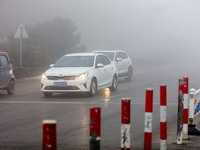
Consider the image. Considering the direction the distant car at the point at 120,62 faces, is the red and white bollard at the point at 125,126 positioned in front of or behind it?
in front

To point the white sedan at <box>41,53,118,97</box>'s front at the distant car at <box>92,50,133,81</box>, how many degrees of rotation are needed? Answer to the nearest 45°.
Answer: approximately 135° to its right

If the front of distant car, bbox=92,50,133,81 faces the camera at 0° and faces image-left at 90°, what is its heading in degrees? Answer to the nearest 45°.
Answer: approximately 45°

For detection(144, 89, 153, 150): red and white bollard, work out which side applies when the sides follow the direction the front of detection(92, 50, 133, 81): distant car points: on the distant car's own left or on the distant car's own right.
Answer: on the distant car's own left

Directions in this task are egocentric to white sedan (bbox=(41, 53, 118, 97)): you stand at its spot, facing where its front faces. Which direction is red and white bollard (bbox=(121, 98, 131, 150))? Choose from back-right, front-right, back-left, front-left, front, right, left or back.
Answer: front-left

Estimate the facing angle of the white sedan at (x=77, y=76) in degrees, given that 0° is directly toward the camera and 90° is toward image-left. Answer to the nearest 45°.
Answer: approximately 45°

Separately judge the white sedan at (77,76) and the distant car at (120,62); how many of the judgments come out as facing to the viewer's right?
0

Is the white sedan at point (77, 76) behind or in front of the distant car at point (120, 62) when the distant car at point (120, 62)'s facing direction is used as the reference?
in front

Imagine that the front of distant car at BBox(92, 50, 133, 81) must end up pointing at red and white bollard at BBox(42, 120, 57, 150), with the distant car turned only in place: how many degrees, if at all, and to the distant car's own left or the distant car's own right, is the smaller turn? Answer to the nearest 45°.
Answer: approximately 45° to the distant car's own left
